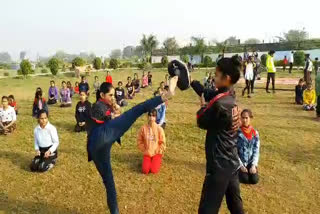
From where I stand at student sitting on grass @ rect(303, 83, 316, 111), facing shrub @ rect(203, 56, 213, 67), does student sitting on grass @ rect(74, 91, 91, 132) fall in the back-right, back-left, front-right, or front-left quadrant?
back-left

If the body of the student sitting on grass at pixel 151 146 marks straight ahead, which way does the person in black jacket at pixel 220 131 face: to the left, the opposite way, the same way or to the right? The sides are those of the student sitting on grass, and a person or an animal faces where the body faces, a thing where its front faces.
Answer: to the right

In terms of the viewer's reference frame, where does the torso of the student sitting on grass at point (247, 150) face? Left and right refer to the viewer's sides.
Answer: facing the viewer

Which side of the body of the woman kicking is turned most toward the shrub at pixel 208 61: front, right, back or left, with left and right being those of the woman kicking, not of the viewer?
left

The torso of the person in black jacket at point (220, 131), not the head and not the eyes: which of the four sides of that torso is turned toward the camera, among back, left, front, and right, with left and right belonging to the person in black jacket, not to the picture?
left

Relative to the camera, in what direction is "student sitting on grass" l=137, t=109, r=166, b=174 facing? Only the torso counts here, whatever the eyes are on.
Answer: toward the camera

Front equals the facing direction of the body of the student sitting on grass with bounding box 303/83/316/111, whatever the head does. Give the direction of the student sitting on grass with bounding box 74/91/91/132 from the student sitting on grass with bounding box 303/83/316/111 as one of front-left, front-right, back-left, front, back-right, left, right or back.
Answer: front-right

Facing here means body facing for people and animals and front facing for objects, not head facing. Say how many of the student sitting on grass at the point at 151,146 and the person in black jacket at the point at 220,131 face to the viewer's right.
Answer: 0

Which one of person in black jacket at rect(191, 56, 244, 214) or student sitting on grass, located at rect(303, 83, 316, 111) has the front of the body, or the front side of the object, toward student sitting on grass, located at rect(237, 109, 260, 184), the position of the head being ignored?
student sitting on grass, located at rect(303, 83, 316, 111)

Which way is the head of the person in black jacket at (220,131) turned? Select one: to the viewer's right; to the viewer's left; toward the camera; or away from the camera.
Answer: to the viewer's left

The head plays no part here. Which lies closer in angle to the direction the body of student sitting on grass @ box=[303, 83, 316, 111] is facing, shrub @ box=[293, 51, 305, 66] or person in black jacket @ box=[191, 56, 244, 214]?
the person in black jacket

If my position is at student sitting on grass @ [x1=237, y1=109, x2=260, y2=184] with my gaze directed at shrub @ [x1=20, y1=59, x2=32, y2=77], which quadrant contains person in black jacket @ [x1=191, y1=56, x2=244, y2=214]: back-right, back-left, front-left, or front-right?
back-left

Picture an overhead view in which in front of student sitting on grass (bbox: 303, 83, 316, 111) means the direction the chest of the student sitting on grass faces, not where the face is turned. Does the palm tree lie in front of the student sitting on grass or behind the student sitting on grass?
behind

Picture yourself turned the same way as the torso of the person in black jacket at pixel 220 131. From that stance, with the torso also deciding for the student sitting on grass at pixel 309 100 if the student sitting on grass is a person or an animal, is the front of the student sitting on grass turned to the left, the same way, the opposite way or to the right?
to the left

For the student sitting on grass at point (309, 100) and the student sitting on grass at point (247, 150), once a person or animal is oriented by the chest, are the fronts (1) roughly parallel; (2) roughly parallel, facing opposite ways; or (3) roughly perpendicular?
roughly parallel

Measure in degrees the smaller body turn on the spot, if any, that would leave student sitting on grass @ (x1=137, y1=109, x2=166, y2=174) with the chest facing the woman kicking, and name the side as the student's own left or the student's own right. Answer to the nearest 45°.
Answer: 0° — they already face them

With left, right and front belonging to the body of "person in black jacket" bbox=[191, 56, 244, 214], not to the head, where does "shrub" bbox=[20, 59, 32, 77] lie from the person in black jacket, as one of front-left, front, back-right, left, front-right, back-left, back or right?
front-right

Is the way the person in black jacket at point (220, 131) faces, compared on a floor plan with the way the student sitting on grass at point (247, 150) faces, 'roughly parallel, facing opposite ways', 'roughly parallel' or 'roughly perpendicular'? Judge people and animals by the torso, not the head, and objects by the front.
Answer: roughly perpendicular

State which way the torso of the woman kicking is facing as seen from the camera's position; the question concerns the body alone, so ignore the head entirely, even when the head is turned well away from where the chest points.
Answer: to the viewer's right
